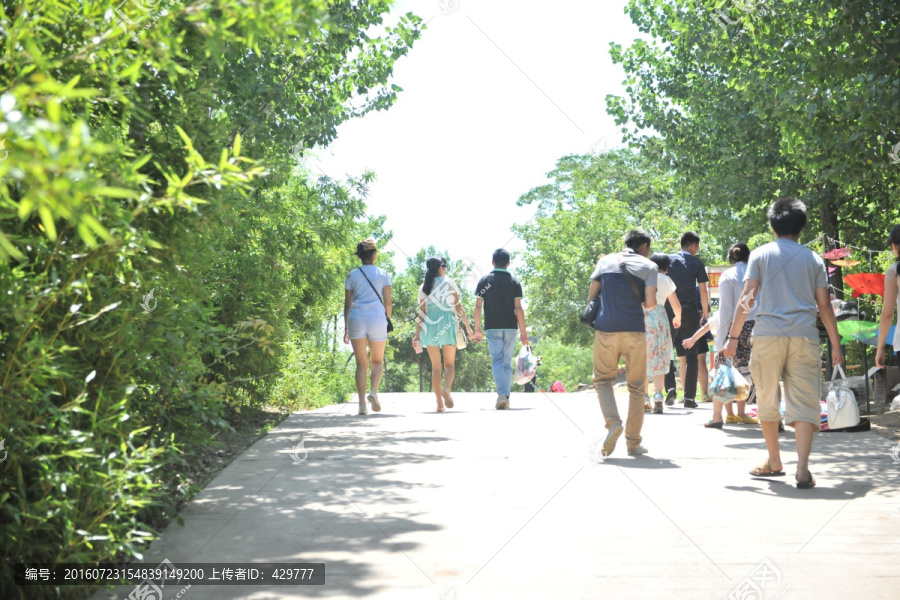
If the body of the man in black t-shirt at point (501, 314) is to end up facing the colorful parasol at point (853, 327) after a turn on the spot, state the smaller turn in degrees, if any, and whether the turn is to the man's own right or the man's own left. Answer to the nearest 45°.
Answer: approximately 90° to the man's own right

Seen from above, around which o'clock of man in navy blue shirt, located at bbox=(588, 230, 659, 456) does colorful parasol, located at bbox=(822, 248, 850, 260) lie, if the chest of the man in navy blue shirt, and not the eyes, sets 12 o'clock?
The colorful parasol is roughly at 1 o'clock from the man in navy blue shirt.

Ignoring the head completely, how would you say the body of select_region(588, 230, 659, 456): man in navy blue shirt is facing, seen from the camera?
away from the camera

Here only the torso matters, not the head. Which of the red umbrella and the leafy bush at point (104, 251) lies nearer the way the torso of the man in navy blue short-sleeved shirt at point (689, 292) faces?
the red umbrella

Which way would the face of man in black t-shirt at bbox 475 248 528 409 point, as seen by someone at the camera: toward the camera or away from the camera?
away from the camera

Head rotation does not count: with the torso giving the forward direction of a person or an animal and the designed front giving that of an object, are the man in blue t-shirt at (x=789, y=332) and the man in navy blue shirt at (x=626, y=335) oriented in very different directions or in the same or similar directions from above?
same or similar directions

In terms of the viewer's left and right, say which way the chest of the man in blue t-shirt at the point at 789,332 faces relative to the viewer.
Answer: facing away from the viewer

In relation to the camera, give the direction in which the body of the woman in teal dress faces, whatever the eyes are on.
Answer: away from the camera

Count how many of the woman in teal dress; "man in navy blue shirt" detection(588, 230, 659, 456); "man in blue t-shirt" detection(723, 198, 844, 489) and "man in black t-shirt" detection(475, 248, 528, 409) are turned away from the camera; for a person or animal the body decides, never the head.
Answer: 4

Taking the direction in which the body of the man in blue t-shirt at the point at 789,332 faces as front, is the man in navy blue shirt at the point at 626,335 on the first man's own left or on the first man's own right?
on the first man's own left

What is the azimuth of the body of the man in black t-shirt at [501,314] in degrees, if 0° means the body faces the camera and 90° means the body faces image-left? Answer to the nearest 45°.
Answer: approximately 180°

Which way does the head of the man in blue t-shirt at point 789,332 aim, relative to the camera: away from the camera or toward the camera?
away from the camera
